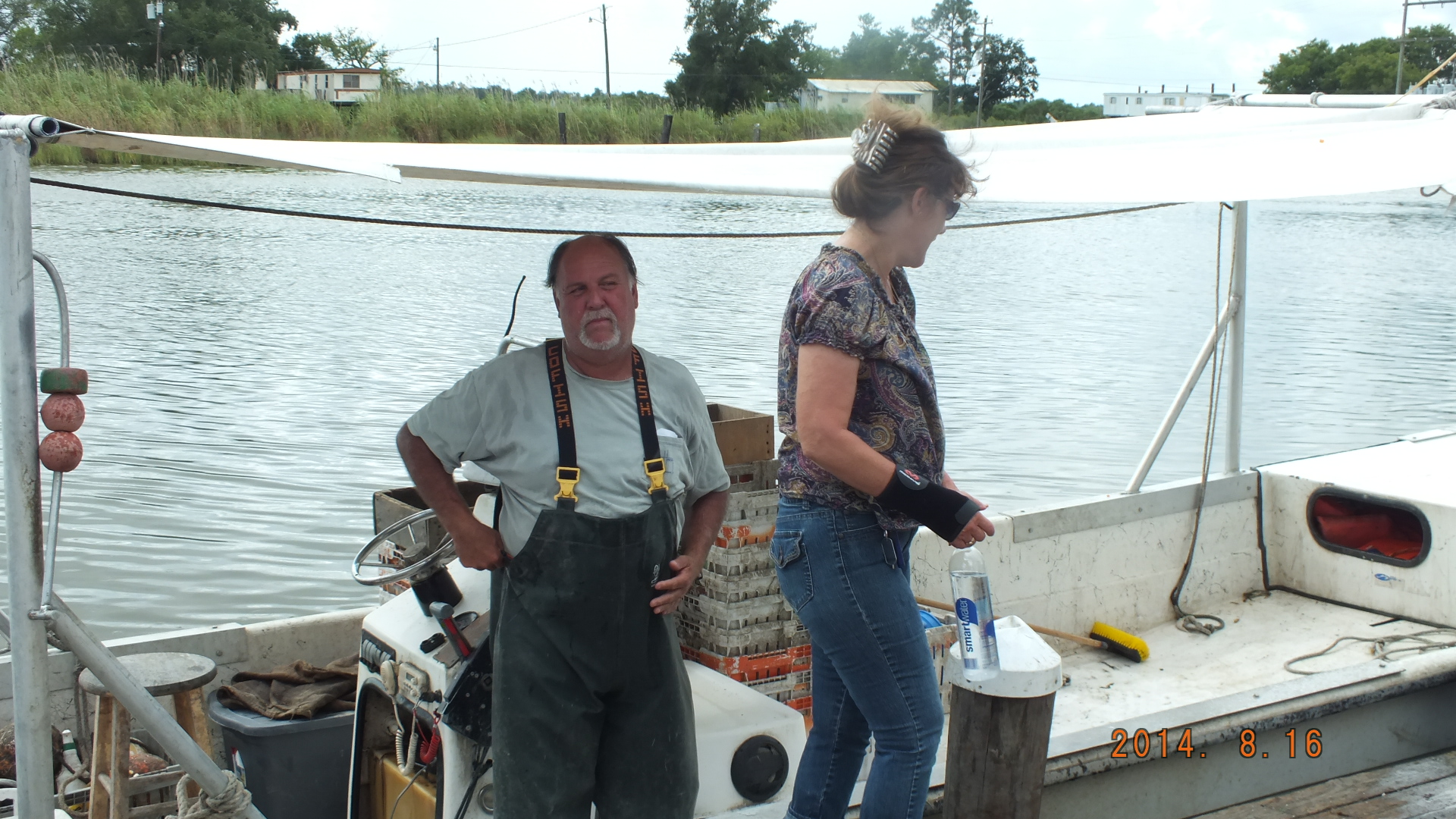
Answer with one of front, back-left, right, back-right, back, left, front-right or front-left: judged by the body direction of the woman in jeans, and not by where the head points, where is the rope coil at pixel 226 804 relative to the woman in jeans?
back

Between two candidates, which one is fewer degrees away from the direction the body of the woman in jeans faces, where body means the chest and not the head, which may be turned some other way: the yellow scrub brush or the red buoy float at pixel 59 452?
the yellow scrub brush

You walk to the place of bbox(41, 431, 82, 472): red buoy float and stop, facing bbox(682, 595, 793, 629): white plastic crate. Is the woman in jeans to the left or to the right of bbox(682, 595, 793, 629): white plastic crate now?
right

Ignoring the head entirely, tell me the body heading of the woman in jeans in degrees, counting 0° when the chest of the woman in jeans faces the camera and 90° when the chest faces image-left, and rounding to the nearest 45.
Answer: approximately 270°

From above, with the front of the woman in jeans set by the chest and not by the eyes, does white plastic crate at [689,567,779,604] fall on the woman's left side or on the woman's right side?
on the woman's left side

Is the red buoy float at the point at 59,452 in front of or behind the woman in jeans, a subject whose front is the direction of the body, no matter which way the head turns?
behind
